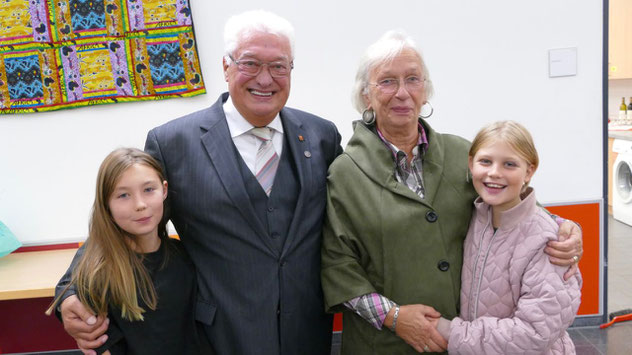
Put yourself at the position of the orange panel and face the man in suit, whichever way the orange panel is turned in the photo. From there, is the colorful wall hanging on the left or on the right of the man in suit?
right

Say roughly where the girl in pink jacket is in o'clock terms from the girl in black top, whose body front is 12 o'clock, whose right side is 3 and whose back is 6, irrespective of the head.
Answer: The girl in pink jacket is roughly at 10 o'clock from the girl in black top.

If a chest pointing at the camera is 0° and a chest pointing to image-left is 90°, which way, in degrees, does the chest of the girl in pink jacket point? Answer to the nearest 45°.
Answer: approximately 45°

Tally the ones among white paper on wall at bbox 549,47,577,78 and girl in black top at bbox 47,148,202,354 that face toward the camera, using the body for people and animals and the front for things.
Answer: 2

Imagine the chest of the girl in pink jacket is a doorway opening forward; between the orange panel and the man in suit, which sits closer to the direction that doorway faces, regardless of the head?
the man in suit

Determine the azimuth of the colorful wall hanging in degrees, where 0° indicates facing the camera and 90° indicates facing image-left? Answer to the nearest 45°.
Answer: approximately 0°

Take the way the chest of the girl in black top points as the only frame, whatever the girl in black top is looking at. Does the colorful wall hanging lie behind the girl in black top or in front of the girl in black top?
behind
